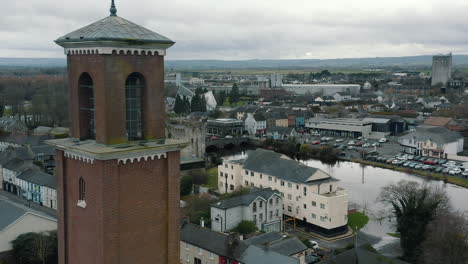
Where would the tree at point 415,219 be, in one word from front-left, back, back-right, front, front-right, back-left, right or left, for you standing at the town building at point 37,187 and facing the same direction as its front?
left

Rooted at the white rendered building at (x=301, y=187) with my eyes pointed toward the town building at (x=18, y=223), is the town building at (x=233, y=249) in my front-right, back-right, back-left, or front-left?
front-left

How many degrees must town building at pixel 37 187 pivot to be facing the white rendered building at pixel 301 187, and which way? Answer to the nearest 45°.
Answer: approximately 90° to its left

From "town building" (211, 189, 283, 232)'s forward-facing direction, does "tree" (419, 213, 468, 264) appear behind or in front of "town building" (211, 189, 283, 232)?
in front

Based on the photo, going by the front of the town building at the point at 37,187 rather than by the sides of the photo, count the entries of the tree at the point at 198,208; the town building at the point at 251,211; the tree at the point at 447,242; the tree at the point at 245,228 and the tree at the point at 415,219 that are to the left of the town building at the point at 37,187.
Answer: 5

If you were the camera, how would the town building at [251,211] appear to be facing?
facing the viewer and to the right of the viewer

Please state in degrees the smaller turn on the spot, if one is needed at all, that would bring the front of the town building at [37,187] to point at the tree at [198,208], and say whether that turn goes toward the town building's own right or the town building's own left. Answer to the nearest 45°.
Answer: approximately 90° to the town building's own left

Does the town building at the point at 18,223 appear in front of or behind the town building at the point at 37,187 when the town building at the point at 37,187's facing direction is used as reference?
in front

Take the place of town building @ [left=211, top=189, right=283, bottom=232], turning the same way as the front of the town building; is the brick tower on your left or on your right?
on your right

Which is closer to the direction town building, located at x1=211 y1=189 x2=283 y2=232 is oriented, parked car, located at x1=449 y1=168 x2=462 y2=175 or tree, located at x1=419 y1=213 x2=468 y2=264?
the tree

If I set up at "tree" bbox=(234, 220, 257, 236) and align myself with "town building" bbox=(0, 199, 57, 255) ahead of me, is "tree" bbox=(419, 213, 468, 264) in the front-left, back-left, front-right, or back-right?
back-left

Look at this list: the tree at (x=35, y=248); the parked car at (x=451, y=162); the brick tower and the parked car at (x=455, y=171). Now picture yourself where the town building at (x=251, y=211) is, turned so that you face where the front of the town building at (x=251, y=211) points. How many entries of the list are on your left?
2

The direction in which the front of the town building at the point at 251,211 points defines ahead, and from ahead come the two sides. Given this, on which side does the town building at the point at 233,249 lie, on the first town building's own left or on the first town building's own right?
on the first town building's own right

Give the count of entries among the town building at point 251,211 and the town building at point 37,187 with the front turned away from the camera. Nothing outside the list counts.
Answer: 0

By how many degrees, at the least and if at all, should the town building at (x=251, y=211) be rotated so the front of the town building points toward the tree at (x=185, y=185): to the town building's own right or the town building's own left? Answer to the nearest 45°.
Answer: approximately 180°
